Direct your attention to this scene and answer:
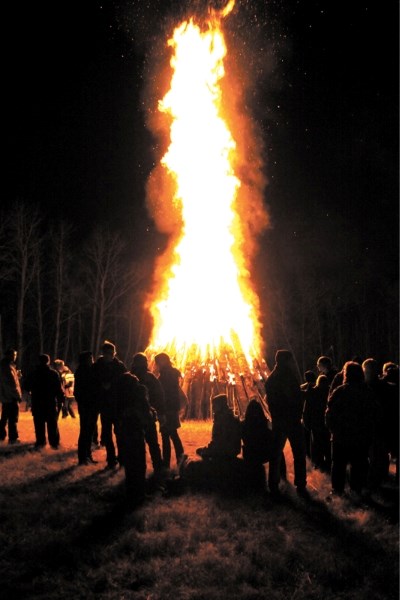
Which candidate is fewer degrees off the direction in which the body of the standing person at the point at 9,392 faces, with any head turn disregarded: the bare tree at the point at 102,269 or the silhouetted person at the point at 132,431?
the bare tree

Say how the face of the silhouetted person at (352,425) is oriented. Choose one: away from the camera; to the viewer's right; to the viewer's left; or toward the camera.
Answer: away from the camera

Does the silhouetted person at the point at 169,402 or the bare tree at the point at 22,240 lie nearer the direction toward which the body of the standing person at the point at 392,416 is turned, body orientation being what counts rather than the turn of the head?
the bare tree

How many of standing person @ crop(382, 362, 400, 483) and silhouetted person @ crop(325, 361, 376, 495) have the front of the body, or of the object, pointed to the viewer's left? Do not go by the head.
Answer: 1

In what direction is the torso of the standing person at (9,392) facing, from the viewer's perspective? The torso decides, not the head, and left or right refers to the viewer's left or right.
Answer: facing away from the viewer and to the right of the viewer

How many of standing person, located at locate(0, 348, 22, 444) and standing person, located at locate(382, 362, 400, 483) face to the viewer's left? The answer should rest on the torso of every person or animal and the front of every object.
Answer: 1

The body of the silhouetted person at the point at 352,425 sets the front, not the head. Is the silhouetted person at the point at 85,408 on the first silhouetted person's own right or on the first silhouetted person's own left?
on the first silhouetted person's own left

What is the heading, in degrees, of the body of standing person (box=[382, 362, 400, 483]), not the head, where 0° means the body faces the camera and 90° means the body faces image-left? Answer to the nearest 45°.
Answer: approximately 90°

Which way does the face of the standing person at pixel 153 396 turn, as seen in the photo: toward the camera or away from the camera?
away from the camera

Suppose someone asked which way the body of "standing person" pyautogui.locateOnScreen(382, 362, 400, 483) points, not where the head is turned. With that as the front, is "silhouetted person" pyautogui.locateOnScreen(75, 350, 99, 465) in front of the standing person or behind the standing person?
in front

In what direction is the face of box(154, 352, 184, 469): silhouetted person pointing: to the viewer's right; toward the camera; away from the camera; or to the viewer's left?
away from the camera

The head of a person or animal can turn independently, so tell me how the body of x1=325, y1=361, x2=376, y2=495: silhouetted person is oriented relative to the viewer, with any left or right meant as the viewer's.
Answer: facing away from the viewer

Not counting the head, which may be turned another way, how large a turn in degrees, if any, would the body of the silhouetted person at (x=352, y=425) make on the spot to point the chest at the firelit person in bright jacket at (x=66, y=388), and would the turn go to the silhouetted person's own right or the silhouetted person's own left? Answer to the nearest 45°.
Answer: approximately 45° to the silhouetted person's own left
